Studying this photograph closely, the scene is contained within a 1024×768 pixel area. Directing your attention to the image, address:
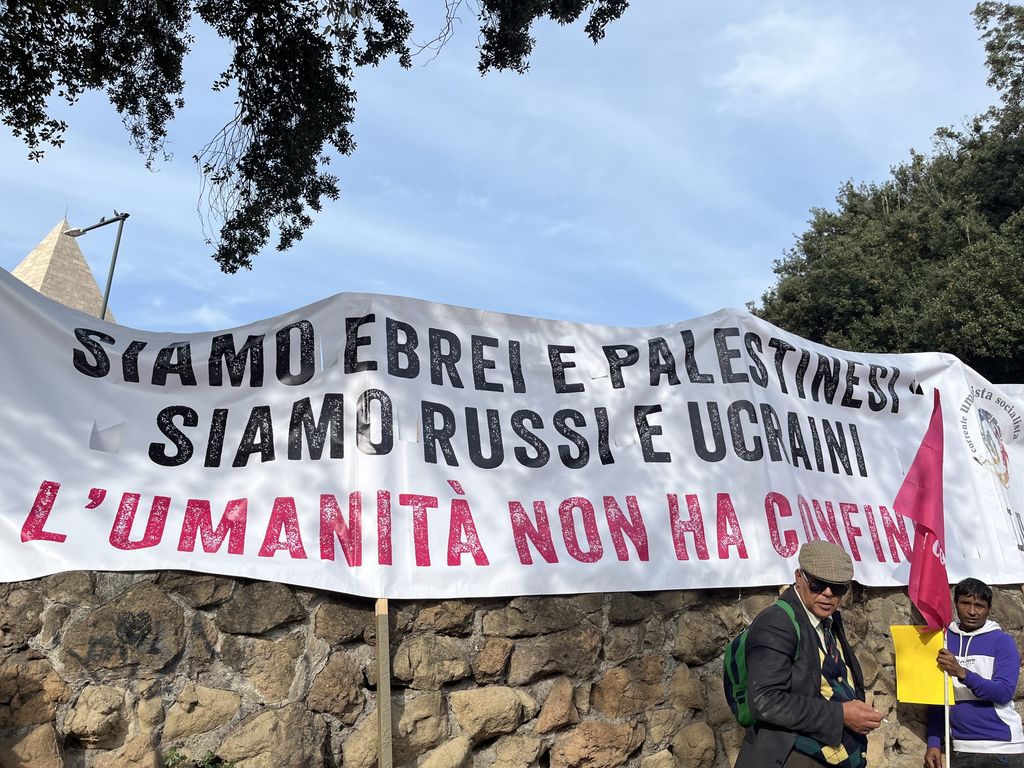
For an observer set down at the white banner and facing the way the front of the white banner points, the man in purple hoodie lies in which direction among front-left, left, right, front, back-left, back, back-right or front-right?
left

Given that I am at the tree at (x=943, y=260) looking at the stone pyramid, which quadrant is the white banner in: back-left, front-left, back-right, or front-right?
front-left

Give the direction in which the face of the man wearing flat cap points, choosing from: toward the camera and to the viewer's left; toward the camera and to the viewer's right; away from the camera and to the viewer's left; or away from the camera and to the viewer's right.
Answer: toward the camera and to the viewer's right

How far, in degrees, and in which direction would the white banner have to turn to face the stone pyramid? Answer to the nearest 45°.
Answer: approximately 135° to its right

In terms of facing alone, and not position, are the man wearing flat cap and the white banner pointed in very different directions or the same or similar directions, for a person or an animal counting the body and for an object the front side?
same or similar directions

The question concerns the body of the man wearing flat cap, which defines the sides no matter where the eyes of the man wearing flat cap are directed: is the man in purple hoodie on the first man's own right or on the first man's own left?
on the first man's own left

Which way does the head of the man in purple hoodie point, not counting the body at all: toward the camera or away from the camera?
toward the camera

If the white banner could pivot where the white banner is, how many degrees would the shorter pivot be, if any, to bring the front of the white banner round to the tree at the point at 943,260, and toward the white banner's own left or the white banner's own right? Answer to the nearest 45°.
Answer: approximately 135° to the white banner's own left

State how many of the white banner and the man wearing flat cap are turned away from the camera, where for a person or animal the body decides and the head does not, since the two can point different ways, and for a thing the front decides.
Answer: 0

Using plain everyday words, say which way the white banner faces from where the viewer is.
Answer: facing the viewer

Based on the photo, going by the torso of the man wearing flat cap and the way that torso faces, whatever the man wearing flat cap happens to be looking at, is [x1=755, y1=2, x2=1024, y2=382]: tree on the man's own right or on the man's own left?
on the man's own left

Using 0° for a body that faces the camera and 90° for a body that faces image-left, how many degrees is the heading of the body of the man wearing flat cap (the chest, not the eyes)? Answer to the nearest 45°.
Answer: approximately 315°
